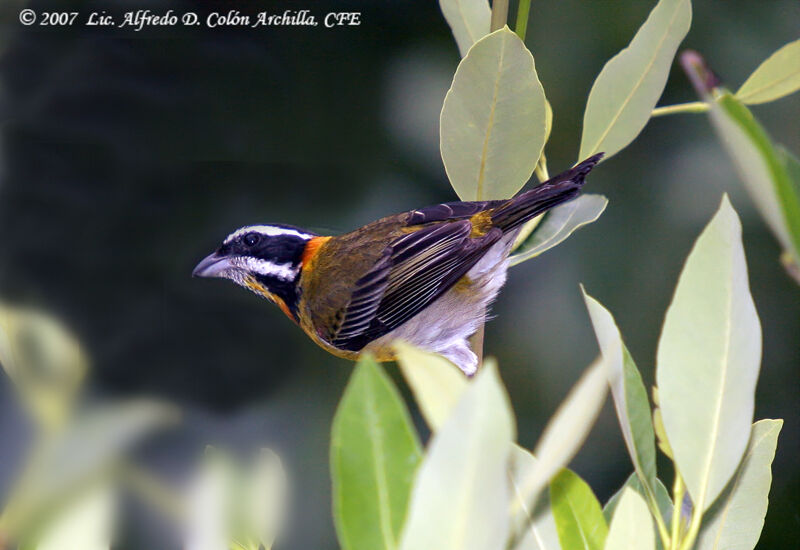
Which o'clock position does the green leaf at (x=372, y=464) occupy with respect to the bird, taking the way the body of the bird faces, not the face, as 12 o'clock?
The green leaf is roughly at 9 o'clock from the bird.

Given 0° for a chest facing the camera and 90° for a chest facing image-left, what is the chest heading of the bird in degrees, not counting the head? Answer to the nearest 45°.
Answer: approximately 90°

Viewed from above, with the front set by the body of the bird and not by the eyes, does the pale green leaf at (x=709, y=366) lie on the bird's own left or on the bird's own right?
on the bird's own left

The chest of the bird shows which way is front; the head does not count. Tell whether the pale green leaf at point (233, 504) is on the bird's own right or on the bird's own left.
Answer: on the bird's own left

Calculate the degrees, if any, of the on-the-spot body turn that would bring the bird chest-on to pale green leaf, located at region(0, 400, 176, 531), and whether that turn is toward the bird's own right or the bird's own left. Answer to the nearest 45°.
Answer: approximately 90° to the bird's own left

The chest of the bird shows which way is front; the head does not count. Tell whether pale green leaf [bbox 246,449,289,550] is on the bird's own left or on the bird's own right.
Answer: on the bird's own left
